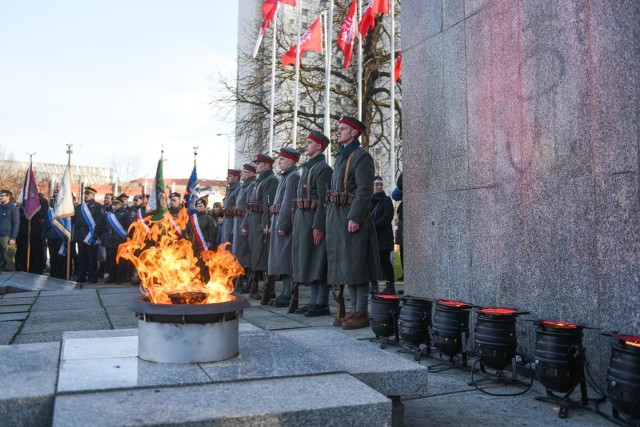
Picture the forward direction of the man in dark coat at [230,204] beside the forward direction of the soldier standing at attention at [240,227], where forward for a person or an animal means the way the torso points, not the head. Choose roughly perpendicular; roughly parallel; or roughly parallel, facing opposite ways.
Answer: roughly parallel

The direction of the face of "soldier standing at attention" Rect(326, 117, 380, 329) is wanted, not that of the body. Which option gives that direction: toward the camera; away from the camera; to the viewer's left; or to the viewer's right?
to the viewer's left

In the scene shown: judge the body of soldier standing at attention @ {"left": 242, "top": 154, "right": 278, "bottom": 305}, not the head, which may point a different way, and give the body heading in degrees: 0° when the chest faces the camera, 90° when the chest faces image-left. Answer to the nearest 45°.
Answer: approximately 45°

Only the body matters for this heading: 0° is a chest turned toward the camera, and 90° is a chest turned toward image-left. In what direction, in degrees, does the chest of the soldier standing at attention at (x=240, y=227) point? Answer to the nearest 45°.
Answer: approximately 90°

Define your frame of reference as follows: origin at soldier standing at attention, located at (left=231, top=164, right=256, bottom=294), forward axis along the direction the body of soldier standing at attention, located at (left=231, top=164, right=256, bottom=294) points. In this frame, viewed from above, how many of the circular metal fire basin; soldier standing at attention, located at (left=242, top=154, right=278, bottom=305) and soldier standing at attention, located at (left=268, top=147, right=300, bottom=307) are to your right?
0

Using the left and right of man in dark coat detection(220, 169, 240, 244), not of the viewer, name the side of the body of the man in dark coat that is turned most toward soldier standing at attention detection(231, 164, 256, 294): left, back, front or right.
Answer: left

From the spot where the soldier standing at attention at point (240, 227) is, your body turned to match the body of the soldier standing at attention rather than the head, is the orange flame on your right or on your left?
on your left

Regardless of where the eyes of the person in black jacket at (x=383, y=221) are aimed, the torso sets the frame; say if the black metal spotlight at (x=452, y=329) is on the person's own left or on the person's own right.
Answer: on the person's own left

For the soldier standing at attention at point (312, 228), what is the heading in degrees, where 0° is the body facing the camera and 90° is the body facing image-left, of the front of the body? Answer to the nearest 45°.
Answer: approximately 45°

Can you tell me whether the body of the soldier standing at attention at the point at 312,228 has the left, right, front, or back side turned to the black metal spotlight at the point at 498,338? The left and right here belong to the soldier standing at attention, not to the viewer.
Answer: left

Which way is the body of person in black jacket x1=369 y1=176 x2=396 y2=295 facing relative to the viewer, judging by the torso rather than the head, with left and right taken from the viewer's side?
facing the viewer and to the left of the viewer

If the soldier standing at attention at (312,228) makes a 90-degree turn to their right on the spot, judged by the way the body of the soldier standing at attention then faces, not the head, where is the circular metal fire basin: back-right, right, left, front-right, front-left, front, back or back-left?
back-left

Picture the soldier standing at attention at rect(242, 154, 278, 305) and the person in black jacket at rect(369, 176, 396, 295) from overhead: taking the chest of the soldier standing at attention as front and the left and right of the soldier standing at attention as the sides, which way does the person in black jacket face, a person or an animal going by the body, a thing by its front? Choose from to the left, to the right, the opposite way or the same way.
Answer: the same way

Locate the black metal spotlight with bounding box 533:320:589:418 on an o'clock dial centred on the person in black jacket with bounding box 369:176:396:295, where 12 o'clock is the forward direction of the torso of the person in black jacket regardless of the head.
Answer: The black metal spotlight is roughly at 10 o'clock from the person in black jacket.

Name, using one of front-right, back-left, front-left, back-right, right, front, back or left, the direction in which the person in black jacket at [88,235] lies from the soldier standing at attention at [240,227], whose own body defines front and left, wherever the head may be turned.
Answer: front-right

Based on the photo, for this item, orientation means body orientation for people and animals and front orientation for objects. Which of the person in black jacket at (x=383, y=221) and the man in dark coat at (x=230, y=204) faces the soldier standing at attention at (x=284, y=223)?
the person in black jacket
